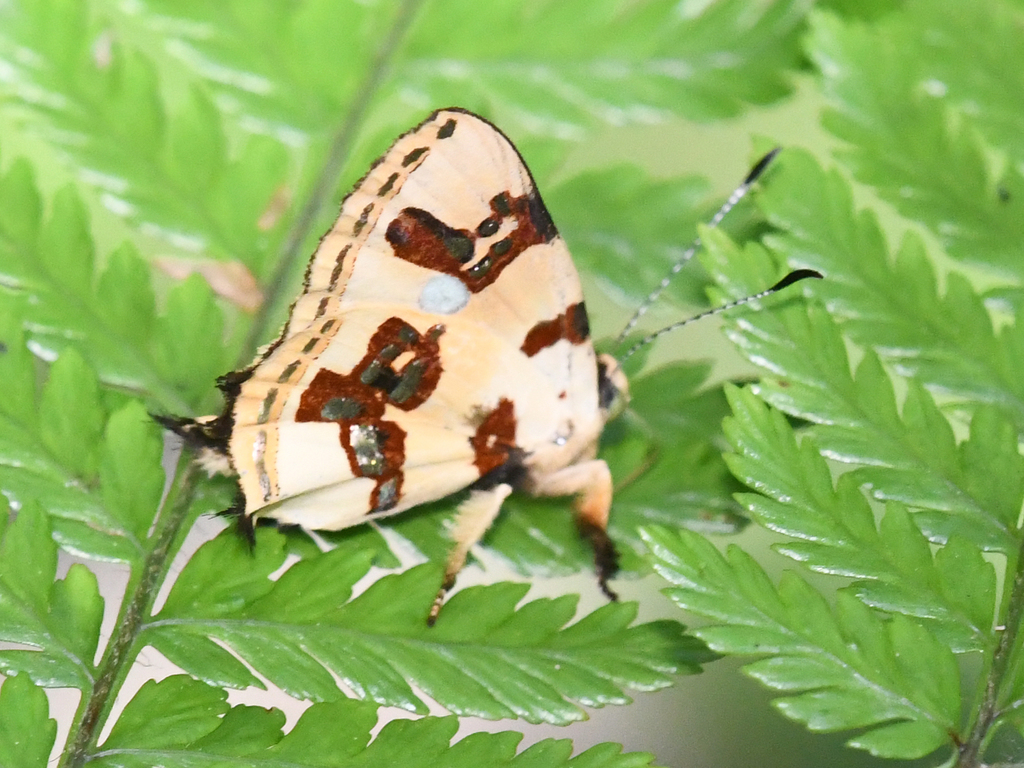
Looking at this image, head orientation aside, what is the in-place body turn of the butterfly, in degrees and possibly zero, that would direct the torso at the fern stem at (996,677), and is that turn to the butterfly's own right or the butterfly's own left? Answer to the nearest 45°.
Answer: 0° — it already faces it

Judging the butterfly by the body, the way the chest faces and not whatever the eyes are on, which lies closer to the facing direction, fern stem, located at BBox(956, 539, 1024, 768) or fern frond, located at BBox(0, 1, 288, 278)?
the fern stem

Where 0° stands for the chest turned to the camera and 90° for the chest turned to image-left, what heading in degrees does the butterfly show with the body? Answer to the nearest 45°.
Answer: approximately 270°
